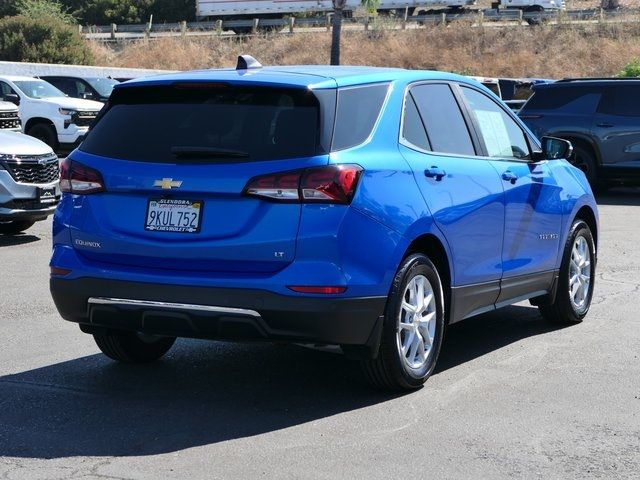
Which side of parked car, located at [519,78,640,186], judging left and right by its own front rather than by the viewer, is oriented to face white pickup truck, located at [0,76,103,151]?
back

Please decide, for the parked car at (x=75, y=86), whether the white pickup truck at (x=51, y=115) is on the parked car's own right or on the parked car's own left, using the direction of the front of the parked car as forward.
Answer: on the parked car's own right

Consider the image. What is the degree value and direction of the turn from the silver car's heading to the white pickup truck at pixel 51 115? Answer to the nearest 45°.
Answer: approximately 135° to its left

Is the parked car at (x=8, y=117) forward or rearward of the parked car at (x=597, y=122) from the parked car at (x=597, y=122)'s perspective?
rearward

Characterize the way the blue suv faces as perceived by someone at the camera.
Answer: facing away from the viewer and to the right of the viewer

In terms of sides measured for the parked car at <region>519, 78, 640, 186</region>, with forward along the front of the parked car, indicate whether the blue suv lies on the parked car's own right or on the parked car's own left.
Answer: on the parked car's own right

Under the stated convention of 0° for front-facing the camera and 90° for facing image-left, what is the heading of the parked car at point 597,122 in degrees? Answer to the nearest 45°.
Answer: approximately 270°

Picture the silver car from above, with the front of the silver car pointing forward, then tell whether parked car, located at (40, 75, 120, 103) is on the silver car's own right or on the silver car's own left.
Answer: on the silver car's own left

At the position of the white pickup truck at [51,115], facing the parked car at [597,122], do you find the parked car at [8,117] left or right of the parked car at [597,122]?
right
